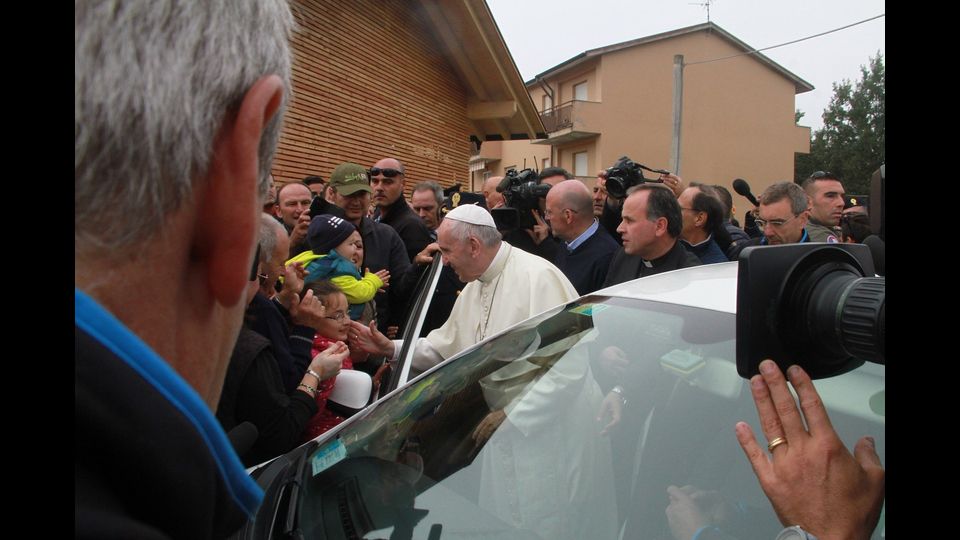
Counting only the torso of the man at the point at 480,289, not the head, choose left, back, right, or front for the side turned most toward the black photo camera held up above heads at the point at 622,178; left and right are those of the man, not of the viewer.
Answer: back

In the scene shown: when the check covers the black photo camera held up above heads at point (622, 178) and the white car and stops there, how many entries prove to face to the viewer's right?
0

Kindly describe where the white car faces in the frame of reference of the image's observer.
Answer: facing the viewer and to the left of the viewer

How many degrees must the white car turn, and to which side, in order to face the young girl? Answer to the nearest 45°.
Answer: approximately 90° to its right

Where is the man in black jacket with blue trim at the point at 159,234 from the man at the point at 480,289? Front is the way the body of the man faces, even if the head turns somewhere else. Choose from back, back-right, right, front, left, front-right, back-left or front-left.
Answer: front-left

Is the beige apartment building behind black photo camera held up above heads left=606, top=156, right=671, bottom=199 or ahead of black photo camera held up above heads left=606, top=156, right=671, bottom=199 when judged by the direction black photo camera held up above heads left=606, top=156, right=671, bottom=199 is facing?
behind

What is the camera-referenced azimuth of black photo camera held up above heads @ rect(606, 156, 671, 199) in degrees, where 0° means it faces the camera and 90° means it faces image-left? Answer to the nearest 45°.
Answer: approximately 45°

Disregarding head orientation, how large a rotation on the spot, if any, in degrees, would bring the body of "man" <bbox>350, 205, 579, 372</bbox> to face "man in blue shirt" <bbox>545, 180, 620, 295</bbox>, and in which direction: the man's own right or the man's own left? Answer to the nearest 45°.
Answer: approximately 180°

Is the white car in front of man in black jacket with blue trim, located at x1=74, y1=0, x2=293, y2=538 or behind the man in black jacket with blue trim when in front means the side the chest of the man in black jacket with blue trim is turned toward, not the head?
in front

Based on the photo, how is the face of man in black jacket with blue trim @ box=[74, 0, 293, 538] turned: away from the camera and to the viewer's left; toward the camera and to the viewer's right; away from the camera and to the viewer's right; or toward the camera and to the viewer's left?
away from the camera and to the viewer's right

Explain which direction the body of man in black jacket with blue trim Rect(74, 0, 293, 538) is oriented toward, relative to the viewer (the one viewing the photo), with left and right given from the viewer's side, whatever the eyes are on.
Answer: facing away from the viewer and to the right of the viewer
